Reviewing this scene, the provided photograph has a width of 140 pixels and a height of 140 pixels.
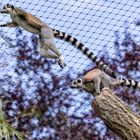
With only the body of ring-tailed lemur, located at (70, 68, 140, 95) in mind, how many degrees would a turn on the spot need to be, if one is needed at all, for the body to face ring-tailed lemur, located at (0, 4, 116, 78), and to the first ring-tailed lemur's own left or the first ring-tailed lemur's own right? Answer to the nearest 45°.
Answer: approximately 45° to the first ring-tailed lemur's own right

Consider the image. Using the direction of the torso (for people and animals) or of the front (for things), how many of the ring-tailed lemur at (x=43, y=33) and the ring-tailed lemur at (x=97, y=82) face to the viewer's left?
2

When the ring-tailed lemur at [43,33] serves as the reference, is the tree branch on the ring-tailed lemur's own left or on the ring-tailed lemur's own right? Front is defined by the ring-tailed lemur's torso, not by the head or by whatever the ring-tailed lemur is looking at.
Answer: on the ring-tailed lemur's own left

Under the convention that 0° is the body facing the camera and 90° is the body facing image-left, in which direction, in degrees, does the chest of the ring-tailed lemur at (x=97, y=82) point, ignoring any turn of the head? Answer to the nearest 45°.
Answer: approximately 90°

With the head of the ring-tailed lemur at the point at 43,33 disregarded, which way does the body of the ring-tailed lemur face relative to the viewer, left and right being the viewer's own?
facing to the left of the viewer
